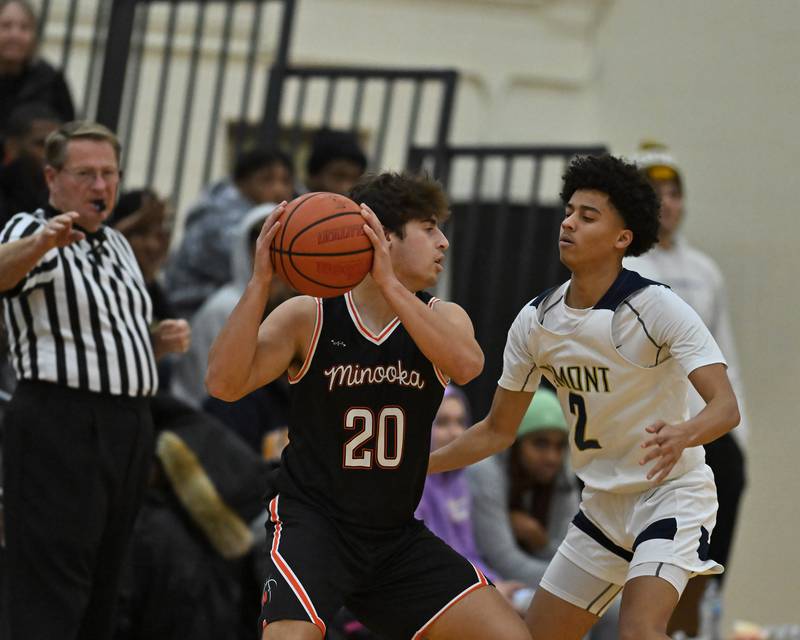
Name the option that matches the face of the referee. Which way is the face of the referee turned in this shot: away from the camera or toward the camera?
toward the camera

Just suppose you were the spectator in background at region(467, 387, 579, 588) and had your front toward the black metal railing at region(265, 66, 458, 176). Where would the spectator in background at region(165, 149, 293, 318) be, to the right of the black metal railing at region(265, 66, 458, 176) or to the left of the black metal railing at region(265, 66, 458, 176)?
left

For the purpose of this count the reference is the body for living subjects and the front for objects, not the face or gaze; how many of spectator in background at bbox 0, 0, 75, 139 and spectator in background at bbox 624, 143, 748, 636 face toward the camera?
2

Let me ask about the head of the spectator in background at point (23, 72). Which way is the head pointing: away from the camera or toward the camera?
toward the camera

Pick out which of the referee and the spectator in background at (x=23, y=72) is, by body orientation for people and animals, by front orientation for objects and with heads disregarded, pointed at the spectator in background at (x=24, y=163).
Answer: the spectator in background at (x=23, y=72)

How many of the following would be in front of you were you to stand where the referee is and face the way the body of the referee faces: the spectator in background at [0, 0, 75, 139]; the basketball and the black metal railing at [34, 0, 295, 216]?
1

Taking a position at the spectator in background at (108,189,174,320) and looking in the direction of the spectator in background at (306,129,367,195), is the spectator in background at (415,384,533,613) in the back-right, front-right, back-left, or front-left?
front-right

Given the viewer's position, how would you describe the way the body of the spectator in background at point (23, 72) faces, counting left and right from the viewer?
facing the viewer

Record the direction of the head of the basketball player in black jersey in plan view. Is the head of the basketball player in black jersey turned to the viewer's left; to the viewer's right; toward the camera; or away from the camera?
to the viewer's right

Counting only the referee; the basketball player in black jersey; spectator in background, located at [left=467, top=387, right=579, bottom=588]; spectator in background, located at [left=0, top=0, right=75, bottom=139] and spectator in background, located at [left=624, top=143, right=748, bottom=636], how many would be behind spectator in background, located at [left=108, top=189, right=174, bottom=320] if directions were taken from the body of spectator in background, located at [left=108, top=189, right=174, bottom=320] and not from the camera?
1

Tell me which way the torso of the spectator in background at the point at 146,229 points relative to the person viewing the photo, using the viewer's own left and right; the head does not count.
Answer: facing the viewer and to the right of the viewer

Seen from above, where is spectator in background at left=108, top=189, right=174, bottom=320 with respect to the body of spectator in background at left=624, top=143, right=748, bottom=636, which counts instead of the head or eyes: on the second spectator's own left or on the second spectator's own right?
on the second spectator's own right

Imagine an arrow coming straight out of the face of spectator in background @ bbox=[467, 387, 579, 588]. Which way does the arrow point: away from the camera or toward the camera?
toward the camera

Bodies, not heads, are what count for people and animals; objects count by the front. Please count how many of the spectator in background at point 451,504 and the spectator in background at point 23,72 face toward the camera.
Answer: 2

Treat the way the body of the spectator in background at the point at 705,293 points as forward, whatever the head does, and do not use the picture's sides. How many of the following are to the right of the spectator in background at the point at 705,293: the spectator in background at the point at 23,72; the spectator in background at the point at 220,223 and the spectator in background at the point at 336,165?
3

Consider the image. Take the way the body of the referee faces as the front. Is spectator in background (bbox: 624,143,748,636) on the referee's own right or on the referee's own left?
on the referee's own left
